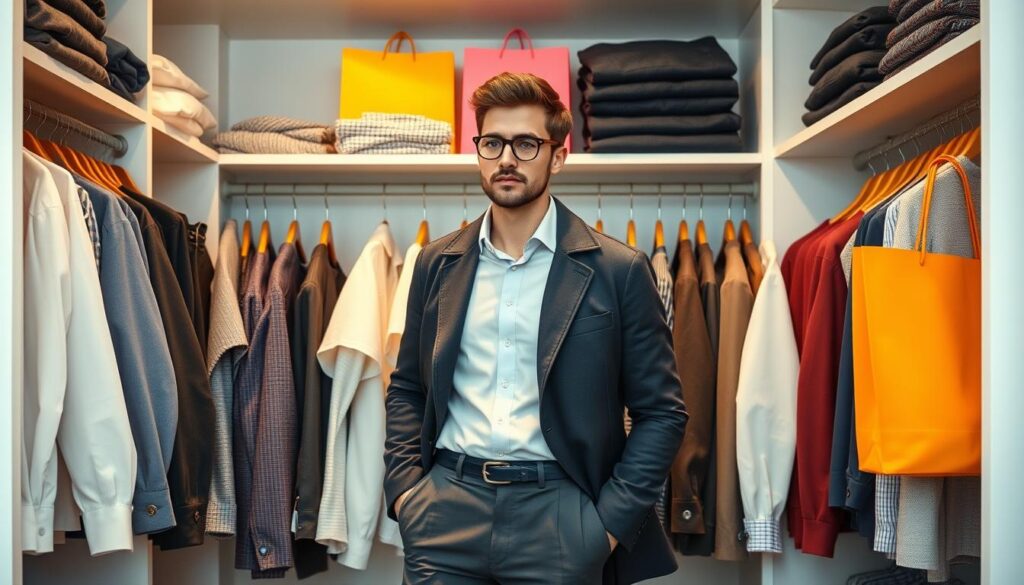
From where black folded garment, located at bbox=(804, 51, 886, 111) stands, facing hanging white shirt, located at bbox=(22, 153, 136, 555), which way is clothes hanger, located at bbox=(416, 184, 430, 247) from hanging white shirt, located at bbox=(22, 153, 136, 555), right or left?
right

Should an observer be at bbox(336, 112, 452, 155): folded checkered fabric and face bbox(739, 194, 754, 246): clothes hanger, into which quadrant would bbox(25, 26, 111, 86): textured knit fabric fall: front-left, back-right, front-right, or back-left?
back-right

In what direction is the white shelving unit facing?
toward the camera

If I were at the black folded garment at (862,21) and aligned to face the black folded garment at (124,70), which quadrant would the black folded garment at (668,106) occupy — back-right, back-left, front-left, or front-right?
front-right

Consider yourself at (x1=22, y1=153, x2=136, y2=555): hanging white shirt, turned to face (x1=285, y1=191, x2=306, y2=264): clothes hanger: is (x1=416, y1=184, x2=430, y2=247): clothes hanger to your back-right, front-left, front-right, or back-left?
front-right
